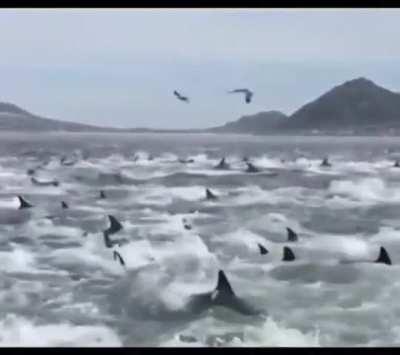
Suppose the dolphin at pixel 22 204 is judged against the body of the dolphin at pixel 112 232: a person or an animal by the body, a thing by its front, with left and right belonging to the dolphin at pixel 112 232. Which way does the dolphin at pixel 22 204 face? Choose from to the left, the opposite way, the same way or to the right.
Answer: the same way

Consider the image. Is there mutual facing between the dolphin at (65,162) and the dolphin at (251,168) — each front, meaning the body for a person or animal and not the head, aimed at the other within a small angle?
no

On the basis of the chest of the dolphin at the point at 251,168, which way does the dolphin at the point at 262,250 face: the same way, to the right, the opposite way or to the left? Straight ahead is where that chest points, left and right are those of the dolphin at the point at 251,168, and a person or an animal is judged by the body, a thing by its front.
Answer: the same way
